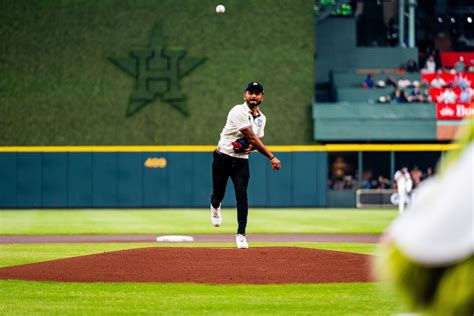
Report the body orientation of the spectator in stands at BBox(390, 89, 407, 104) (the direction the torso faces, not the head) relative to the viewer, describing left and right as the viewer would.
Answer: facing the viewer

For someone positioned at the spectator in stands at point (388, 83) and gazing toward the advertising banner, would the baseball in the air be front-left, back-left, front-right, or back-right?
back-right

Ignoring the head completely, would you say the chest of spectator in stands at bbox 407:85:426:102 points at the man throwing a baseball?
yes

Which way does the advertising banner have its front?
toward the camera

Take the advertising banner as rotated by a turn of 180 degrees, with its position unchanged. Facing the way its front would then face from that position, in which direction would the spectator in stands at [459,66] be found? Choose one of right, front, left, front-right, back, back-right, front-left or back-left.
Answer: front

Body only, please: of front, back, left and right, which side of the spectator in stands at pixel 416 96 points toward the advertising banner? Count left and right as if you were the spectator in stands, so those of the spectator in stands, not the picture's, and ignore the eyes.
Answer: left

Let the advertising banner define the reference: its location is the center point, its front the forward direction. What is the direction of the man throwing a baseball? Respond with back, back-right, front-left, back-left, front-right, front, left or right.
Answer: front

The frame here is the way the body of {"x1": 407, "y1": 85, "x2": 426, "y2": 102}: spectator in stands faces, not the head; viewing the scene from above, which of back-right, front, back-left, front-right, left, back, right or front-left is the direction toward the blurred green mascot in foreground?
front

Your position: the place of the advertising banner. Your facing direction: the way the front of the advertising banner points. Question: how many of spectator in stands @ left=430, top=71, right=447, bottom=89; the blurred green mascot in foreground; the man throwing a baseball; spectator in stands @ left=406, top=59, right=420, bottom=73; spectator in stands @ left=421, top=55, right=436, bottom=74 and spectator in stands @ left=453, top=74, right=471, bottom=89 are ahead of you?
2

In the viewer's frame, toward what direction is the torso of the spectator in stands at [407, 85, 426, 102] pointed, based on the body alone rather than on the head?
toward the camera

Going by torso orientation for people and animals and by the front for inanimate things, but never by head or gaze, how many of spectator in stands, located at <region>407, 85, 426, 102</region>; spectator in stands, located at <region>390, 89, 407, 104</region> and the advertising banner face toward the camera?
3

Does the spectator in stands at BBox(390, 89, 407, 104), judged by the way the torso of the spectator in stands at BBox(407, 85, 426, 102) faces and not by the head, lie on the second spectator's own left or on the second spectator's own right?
on the second spectator's own right

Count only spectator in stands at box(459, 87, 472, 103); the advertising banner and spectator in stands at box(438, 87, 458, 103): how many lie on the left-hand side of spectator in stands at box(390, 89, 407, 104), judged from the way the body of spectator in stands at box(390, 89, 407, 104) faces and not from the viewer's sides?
3

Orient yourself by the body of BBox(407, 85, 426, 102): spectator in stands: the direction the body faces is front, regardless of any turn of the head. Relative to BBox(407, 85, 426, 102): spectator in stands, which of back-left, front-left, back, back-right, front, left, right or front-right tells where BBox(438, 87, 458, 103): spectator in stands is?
left

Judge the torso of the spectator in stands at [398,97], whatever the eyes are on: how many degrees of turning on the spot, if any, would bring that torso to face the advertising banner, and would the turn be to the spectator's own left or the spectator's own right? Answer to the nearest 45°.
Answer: approximately 90° to the spectator's own left
